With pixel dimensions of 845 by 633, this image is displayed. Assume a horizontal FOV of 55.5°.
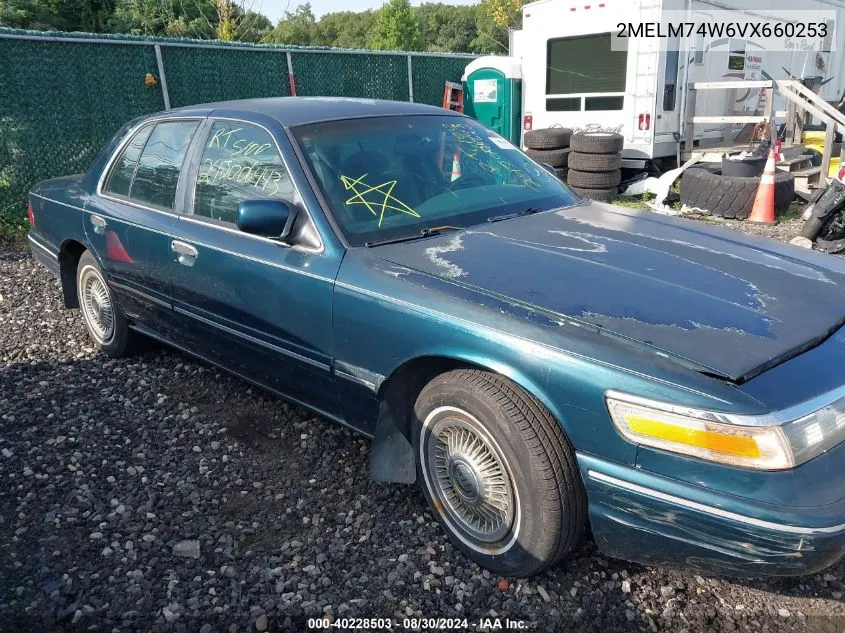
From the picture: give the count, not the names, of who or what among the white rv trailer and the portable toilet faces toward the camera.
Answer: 1

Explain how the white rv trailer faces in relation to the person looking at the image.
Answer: facing away from the viewer and to the right of the viewer

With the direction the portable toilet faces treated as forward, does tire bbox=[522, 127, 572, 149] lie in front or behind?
in front

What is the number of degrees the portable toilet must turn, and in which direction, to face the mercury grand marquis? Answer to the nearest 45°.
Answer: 0° — it already faces it

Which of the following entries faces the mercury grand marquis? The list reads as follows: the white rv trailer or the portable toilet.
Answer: the portable toilet

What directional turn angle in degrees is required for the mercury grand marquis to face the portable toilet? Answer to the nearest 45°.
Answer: approximately 135° to its left

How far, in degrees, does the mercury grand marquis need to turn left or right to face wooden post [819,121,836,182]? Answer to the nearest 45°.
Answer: approximately 90° to its left

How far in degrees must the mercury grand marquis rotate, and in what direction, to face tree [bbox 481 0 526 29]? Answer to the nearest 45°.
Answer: approximately 135° to its left

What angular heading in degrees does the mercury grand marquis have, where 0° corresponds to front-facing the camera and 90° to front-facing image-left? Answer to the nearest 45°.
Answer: approximately 315°

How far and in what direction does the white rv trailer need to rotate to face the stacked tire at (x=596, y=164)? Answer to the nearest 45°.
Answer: approximately 135° to its right

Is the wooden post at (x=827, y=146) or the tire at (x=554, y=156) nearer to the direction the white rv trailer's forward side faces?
the wooden post
